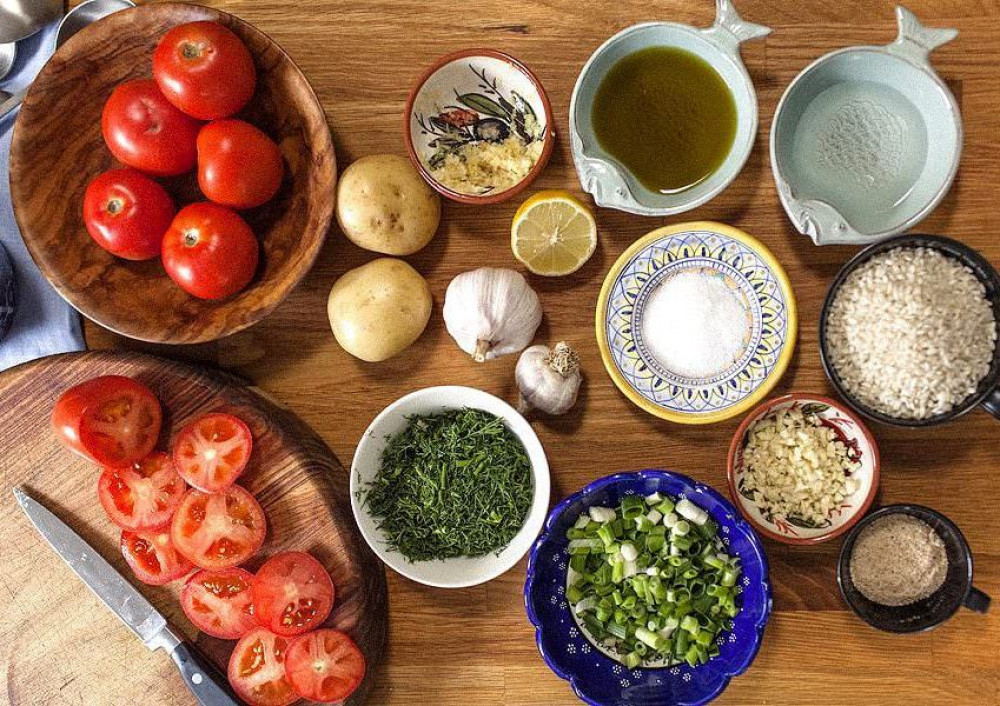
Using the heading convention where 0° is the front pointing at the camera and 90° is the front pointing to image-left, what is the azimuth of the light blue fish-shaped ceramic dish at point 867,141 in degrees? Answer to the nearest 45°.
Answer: approximately 45°

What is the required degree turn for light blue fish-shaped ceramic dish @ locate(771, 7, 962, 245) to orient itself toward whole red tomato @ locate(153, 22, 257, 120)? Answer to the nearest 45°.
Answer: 0° — it already faces it

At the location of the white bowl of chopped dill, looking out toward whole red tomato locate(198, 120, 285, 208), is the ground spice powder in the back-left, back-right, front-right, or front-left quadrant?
back-right

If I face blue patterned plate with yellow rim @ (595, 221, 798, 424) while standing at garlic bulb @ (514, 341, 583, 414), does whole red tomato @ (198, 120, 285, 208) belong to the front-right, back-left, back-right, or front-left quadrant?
back-left

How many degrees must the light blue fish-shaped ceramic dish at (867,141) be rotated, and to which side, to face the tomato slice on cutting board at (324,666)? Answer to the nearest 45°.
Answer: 0° — it already faces it
